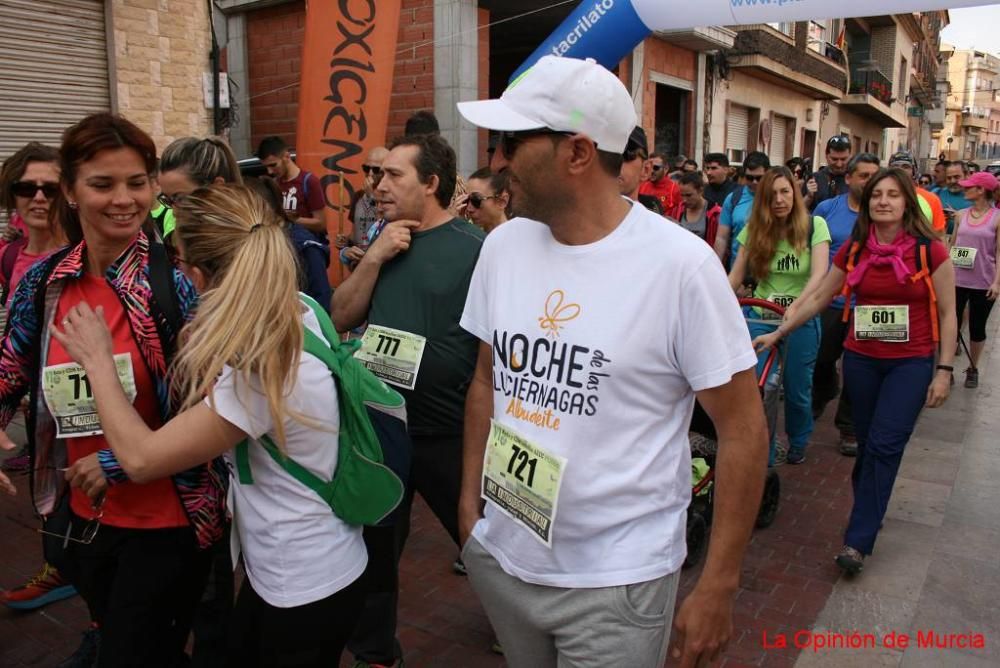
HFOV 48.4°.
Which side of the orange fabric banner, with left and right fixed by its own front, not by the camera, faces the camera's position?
front

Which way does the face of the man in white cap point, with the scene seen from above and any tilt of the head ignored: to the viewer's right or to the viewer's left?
to the viewer's left

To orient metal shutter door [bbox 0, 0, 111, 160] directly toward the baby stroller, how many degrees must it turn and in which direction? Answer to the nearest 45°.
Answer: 0° — it already faces it

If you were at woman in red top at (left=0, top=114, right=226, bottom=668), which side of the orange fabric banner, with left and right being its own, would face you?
front

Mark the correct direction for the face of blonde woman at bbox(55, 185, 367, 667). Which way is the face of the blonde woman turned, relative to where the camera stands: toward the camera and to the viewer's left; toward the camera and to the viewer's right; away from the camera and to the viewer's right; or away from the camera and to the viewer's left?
away from the camera and to the viewer's left

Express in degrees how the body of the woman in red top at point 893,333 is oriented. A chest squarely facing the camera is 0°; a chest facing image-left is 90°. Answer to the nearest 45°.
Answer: approximately 0°

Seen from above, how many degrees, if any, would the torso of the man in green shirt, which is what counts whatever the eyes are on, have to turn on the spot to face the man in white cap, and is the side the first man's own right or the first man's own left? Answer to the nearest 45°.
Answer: approximately 45° to the first man's own left

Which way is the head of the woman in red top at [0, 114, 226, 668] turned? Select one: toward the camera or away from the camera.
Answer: toward the camera

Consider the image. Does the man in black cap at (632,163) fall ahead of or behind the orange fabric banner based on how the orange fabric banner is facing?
ahead

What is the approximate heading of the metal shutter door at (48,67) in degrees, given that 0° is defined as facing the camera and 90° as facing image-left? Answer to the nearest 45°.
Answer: approximately 315°

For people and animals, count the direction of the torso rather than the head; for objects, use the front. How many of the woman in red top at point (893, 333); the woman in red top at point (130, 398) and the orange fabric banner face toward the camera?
3

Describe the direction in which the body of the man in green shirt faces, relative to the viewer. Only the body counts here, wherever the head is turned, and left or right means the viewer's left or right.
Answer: facing the viewer and to the left of the viewer

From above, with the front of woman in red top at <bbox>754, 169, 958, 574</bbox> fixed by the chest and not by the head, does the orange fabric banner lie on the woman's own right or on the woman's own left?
on the woman's own right

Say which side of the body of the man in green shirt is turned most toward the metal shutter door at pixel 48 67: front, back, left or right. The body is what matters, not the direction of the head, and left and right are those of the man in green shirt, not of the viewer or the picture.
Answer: right

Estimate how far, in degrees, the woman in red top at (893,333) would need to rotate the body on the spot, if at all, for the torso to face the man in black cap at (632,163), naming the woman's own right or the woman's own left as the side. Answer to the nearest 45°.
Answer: approximately 45° to the woman's own right

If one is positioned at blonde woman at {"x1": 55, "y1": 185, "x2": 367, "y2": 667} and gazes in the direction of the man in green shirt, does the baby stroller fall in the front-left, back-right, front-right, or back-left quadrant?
front-right

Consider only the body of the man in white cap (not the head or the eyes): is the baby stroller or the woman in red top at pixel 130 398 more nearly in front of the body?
the woman in red top

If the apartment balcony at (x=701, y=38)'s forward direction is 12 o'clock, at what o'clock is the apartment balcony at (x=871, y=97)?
the apartment balcony at (x=871, y=97) is roughly at 8 o'clock from the apartment balcony at (x=701, y=38).
